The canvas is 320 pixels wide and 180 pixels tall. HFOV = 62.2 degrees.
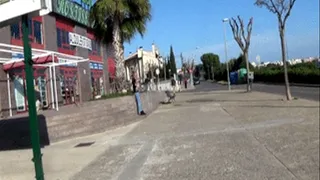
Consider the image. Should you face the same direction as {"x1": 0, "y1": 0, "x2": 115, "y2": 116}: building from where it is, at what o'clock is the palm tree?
The palm tree is roughly at 9 o'clock from the building.

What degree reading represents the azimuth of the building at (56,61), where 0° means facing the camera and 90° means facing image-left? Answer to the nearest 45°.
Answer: approximately 315°

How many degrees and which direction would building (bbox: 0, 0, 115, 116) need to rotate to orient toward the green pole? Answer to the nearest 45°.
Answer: approximately 45° to its right
